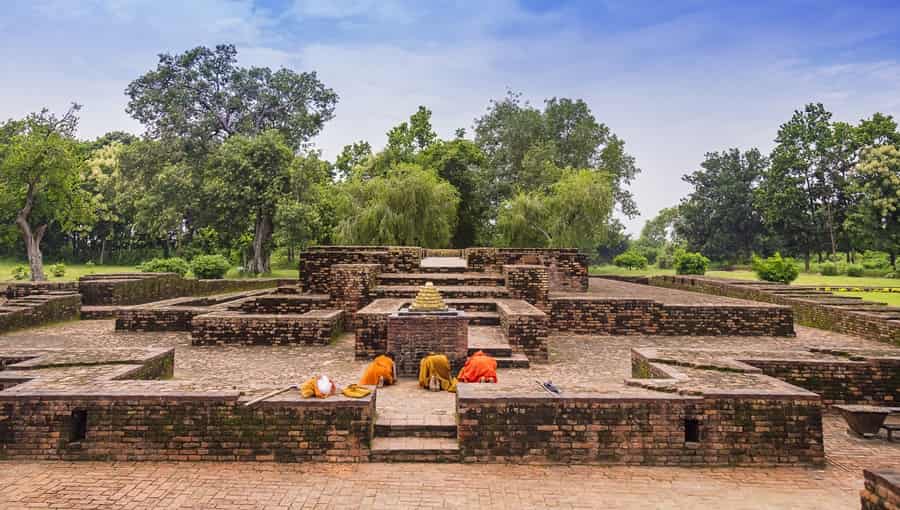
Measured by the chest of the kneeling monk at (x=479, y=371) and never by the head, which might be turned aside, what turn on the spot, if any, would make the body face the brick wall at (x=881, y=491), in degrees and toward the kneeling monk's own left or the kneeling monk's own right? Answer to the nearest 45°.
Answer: approximately 135° to the kneeling monk's own right

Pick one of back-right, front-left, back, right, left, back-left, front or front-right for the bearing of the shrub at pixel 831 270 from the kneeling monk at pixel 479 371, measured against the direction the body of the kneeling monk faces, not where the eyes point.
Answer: front-right

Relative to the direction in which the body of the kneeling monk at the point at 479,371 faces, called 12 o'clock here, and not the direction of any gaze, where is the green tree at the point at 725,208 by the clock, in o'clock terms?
The green tree is roughly at 1 o'clock from the kneeling monk.

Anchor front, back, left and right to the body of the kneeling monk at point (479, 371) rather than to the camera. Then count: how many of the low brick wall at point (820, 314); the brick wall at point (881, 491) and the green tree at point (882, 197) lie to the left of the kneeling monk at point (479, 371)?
0

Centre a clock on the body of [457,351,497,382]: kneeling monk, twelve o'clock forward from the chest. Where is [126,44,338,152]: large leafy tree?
The large leafy tree is roughly at 11 o'clock from the kneeling monk.

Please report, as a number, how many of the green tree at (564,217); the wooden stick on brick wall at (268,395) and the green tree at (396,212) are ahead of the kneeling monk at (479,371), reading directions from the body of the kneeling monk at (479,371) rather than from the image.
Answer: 2

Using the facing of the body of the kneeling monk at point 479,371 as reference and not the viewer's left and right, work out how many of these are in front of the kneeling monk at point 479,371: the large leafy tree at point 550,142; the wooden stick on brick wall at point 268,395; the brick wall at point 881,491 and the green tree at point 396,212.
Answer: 2

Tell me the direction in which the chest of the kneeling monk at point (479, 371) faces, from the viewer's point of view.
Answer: away from the camera

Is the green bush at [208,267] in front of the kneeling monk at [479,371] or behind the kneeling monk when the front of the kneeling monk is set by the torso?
in front

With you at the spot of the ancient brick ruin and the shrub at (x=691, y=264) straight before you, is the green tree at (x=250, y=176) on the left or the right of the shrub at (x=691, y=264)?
left

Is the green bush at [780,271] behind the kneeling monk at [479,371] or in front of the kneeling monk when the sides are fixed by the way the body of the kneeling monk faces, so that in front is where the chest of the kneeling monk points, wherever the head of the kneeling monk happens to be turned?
in front

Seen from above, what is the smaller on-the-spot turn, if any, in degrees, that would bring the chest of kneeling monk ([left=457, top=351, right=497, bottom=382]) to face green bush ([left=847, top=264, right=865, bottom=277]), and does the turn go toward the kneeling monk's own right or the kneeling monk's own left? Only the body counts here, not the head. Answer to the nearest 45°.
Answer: approximately 45° to the kneeling monk's own right

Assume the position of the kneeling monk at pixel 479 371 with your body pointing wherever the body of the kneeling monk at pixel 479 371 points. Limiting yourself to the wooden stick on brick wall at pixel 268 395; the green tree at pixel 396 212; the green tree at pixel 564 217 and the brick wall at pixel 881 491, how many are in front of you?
2

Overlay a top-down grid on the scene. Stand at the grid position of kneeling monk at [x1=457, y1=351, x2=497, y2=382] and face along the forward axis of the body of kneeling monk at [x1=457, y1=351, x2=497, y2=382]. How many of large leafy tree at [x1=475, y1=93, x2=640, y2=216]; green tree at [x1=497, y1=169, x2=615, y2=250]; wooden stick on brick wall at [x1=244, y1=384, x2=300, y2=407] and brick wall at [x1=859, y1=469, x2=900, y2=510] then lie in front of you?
2

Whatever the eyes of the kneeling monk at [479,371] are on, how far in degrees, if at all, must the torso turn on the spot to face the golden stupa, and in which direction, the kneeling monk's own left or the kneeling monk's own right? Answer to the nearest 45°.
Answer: approximately 45° to the kneeling monk's own left

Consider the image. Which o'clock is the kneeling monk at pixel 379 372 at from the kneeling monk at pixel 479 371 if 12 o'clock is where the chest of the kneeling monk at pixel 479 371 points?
the kneeling monk at pixel 379 372 is roughly at 9 o'clock from the kneeling monk at pixel 479 371.

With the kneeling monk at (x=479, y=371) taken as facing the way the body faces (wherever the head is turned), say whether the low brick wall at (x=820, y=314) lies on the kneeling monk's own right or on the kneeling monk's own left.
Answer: on the kneeling monk's own right

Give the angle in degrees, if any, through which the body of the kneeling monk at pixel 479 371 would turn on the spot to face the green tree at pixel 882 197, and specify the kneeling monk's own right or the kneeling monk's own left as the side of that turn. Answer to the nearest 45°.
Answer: approximately 45° to the kneeling monk's own right
